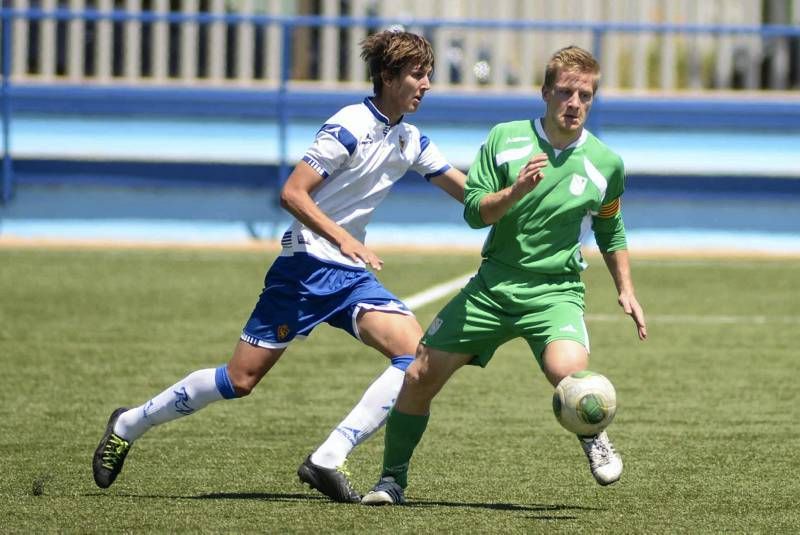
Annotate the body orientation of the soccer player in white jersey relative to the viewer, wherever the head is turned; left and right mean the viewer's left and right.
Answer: facing the viewer and to the right of the viewer

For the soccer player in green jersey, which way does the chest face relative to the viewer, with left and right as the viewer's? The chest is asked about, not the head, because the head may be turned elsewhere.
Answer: facing the viewer

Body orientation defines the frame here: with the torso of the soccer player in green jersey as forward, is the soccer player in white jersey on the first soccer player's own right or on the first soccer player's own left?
on the first soccer player's own right

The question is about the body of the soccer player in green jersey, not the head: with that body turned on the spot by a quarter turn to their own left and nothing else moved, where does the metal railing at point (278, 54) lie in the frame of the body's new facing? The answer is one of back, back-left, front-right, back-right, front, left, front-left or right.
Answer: left

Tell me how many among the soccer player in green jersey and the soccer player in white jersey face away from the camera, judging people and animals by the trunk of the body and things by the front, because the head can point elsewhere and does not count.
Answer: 0

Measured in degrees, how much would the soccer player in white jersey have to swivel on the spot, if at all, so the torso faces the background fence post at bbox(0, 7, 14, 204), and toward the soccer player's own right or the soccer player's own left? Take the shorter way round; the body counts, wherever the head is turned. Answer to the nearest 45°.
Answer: approximately 135° to the soccer player's own left

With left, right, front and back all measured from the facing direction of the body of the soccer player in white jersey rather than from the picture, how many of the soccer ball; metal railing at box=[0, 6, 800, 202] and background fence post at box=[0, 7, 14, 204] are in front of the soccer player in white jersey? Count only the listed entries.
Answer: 1

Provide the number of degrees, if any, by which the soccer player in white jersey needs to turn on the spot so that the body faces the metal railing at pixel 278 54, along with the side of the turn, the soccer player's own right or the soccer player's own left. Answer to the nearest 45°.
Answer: approximately 135° to the soccer player's own left

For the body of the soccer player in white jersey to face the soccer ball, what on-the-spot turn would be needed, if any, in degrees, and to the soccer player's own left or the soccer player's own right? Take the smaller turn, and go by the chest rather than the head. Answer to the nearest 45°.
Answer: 0° — they already face it

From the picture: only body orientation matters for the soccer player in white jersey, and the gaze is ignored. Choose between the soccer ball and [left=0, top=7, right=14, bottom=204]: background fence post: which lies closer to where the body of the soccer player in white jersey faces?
the soccer ball
